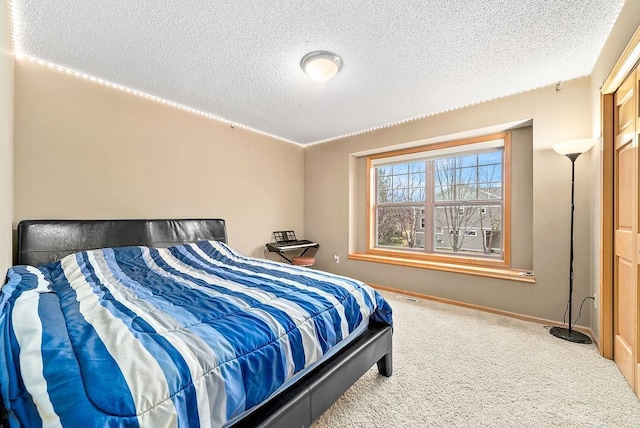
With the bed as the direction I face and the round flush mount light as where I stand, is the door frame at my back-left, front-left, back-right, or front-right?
back-left

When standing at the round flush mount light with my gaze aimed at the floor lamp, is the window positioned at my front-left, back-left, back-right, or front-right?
front-left

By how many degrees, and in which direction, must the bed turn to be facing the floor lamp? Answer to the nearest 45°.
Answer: approximately 45° to its left

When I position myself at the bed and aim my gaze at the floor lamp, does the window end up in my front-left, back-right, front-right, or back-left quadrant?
front-left

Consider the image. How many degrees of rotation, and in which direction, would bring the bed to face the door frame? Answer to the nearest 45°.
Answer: approximately 45° to its left

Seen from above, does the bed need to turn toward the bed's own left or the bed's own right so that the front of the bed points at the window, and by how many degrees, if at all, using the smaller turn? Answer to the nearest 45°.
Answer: approximately 45° to the bed's own left

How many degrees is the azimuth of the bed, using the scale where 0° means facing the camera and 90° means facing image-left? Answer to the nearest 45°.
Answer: approximately 315°

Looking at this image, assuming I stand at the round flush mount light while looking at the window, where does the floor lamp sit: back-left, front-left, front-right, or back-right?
front-right
